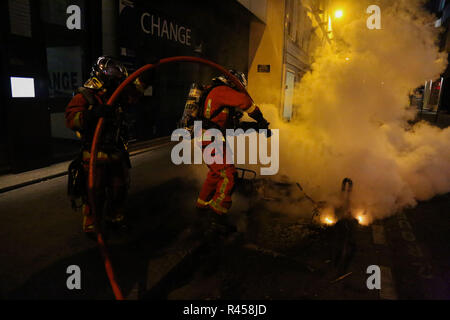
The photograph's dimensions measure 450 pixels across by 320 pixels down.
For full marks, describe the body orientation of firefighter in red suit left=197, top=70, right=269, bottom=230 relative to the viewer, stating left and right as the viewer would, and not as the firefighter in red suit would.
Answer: facing to the right of the viewer

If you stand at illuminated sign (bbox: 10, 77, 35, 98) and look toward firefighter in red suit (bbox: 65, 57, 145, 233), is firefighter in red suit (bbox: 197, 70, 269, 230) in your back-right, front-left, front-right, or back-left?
front-left

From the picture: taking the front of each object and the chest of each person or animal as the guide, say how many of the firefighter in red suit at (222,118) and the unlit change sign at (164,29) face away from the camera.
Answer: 0

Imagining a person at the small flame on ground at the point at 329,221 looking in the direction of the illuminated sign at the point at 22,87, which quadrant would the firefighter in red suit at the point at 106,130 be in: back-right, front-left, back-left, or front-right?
front-left

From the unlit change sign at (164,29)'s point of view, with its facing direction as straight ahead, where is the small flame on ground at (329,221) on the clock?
The small flame on ground is roughly at 1 o'clock from the unlit change sign.

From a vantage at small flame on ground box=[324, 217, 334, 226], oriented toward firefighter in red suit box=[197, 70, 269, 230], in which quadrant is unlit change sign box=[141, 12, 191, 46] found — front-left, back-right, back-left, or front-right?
front-right

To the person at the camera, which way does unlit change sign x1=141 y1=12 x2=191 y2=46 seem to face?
facing the viewer and to the right of the viewer

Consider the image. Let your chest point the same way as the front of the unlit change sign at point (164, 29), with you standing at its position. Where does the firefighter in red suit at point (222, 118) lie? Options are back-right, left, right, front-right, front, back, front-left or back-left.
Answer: front-right

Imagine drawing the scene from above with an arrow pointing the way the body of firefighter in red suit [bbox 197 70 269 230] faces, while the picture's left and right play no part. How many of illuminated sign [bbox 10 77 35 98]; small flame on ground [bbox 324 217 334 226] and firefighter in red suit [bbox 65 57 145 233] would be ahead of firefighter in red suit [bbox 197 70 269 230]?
1

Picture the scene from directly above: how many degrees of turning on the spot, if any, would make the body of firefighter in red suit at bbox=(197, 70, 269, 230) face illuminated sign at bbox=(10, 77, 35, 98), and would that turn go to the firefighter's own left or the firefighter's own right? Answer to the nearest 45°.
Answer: approximately 135° to the firefighter's own left

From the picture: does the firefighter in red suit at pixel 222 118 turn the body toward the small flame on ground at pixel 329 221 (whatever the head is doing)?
yes

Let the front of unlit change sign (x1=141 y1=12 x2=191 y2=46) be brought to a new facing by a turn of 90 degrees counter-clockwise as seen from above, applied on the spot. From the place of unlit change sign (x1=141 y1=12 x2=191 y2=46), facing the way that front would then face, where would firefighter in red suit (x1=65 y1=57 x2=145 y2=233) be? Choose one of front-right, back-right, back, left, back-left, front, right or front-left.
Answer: back-right
